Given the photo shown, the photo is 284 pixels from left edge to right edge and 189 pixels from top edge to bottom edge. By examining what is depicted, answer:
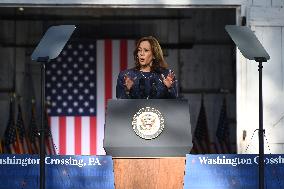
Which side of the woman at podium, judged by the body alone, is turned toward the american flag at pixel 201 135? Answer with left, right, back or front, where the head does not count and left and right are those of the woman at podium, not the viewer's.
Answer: back

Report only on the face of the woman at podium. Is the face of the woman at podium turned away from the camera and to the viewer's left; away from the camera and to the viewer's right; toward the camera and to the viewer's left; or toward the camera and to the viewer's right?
toward the camera and to the viewer's left

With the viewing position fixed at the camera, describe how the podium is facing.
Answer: facing the viewer

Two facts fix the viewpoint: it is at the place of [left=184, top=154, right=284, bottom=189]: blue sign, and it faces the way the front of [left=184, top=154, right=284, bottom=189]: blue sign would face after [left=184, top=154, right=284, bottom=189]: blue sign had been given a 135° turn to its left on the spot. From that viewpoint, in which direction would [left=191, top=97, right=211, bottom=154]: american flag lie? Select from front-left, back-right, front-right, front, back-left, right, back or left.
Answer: front-left

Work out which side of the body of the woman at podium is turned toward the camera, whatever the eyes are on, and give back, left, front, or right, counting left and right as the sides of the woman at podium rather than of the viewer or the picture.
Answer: front

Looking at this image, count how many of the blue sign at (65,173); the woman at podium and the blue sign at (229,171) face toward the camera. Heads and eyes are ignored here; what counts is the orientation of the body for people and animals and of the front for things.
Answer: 3

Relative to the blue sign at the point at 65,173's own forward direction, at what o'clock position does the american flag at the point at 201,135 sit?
The american flag is roughly at 7 o'clock from the blue sign.

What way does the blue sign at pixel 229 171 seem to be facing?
toward the camera

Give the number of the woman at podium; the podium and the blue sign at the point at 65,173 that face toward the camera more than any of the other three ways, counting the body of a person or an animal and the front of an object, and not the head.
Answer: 3
